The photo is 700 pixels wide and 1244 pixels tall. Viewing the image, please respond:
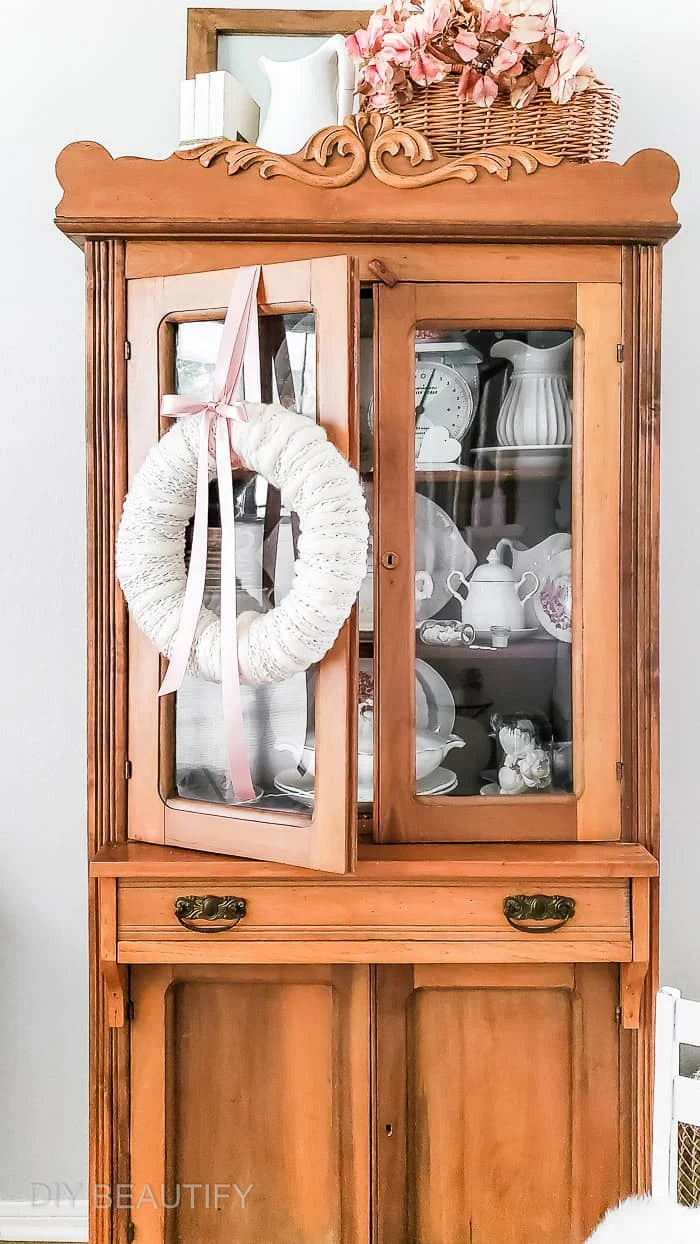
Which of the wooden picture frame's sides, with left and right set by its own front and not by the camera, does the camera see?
front

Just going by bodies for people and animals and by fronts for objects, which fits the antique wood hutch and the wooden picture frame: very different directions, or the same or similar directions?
same or similar directions

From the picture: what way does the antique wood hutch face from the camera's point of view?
toward the camera

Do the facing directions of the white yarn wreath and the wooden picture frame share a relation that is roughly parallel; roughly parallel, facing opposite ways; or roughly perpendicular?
roughly parallel
